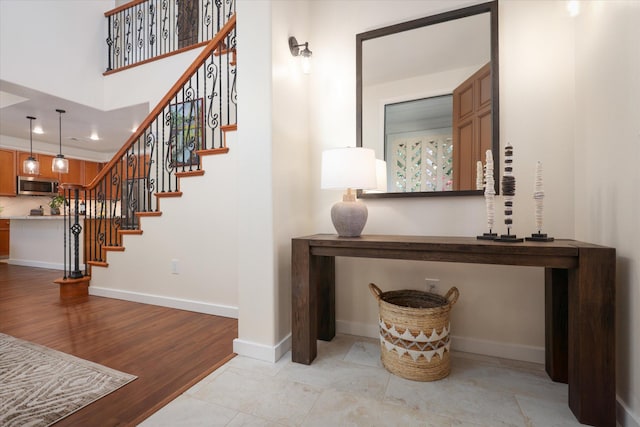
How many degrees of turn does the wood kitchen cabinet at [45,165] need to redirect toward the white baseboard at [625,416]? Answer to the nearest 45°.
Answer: approximately 45° to its left

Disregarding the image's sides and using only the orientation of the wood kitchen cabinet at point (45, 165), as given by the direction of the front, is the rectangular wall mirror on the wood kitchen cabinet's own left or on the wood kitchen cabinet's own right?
on the wood kitchen cabinet's own left

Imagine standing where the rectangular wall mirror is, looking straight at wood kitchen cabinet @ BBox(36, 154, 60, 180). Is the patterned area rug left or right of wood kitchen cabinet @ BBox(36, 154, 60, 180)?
left

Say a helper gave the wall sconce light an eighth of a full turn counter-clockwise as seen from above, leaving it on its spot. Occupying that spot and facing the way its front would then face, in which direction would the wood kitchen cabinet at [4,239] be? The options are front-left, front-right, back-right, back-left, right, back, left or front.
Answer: back-left

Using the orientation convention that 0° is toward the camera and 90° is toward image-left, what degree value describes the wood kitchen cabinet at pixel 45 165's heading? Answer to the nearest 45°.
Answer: approximately 45°

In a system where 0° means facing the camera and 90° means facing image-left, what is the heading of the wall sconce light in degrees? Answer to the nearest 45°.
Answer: approximately 315°

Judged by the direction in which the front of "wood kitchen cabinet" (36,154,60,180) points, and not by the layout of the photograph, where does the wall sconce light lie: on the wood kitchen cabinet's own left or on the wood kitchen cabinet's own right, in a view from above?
on the wood kitchen cabinet's own left
